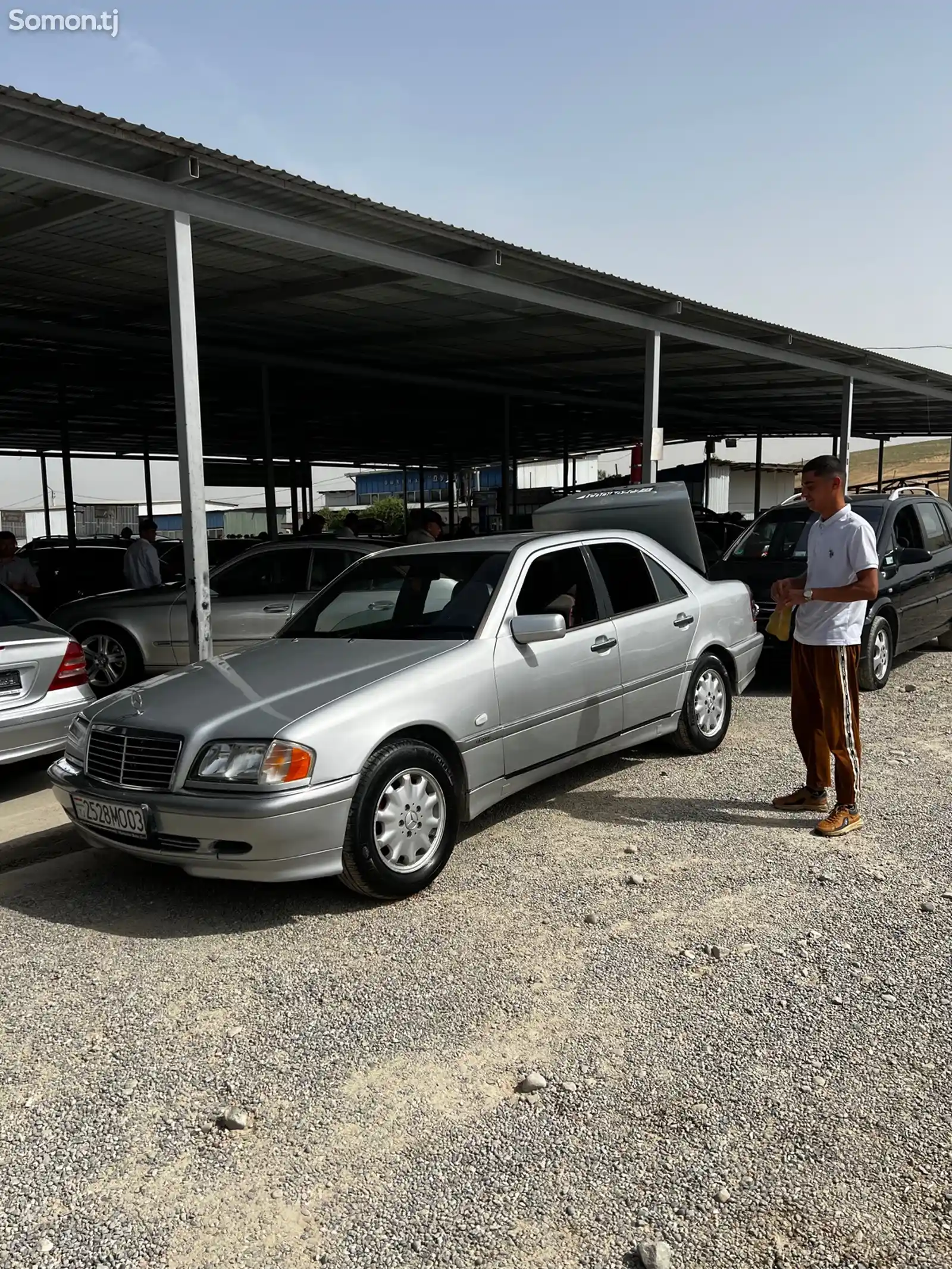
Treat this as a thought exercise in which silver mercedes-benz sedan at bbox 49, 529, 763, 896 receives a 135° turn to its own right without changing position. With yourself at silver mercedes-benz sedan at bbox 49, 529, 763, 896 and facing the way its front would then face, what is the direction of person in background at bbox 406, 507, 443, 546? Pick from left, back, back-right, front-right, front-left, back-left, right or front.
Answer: front

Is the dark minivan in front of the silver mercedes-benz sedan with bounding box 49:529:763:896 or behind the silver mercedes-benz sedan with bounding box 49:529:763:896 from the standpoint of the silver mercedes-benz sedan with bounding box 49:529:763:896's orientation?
behind

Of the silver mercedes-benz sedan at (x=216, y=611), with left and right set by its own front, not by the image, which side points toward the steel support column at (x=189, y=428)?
left

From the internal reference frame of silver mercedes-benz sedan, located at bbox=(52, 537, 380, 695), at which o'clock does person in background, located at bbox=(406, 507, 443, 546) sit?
The person in background is roughly at 6 o'clock from the silver mercedes-benz sedan.

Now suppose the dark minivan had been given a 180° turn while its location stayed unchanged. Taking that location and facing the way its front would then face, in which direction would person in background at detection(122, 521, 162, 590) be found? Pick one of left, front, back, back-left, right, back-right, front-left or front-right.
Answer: back-left

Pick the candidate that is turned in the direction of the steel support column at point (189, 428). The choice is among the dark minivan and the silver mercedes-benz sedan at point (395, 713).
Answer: the dark minivan

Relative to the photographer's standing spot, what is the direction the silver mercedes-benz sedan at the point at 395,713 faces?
facing the viewer and to the left of the viewer

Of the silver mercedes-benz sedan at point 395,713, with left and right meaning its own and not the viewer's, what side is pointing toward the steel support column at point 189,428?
right

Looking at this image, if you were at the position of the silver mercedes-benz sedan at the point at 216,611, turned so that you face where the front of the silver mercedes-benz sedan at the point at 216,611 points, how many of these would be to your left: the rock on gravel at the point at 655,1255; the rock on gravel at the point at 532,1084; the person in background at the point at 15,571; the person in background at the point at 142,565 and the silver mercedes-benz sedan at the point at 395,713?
3

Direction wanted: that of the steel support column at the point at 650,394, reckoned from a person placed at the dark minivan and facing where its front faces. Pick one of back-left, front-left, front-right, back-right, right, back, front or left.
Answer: right

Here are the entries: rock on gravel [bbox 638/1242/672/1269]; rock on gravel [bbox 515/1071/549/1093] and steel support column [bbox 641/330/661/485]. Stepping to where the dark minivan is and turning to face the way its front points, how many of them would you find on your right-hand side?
1

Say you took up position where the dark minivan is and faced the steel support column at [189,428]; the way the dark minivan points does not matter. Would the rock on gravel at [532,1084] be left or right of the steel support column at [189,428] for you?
left

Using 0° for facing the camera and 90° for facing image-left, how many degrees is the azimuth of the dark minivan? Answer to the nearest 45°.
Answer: approximately 45°

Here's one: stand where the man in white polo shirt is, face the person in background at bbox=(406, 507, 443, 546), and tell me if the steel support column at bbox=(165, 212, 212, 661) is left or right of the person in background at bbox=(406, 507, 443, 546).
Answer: left

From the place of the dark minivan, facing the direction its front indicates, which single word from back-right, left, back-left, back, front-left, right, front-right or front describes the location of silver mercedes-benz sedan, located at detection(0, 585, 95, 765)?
front

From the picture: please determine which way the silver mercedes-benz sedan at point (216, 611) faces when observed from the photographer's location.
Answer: facing to the left of the viewer

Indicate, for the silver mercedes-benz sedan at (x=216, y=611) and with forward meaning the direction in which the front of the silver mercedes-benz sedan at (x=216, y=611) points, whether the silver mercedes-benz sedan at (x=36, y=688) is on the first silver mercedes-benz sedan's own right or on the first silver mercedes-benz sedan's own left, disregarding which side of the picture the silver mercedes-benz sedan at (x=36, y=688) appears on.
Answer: on the first silver mercedes-benz sedan's own left

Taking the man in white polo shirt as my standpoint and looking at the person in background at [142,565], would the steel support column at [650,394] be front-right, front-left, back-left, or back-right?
front-right

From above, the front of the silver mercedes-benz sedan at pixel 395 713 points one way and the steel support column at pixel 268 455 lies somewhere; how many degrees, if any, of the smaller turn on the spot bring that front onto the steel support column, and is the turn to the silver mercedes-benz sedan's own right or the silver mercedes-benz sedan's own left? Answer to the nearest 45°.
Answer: approximately 135° to the silver mercedes-benz sedan's own right

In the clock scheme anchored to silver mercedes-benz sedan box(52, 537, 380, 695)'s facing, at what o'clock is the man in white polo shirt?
The man in white polo shirt is roughly at 8 o'clock from the silver mercedes-benz sedan.

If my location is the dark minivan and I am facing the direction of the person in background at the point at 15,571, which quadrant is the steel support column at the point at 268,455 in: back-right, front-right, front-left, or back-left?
front-right
